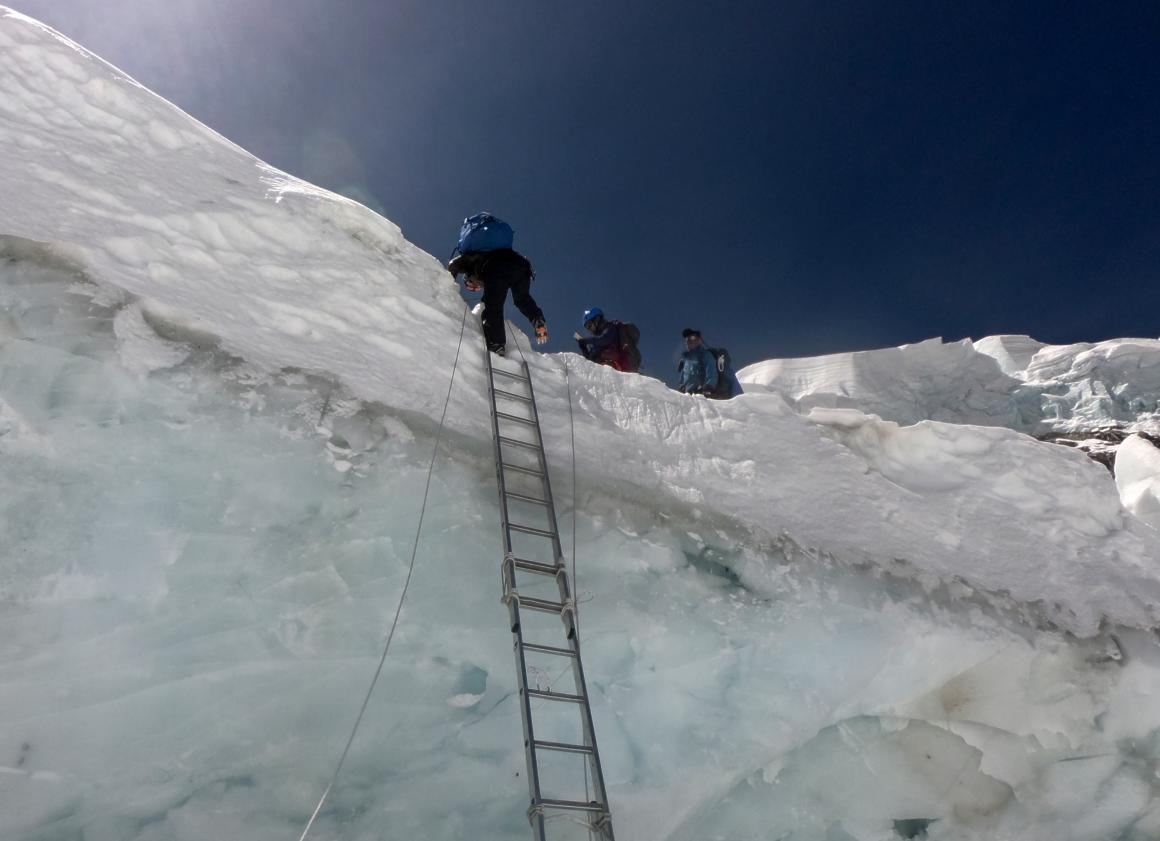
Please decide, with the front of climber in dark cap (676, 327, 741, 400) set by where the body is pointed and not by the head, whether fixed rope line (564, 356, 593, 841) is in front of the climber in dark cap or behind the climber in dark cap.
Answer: in front

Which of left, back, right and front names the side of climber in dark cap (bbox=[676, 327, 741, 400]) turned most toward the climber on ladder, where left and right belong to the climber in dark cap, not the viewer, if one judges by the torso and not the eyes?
front

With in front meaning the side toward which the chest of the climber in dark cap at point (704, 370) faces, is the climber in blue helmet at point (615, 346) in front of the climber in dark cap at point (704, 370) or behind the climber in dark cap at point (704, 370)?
in front

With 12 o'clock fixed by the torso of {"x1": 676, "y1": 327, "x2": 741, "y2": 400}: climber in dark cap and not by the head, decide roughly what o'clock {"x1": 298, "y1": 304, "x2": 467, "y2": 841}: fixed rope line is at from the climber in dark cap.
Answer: The fixed rope line is roughly at 11 o'clock from the climber in dark cap.
